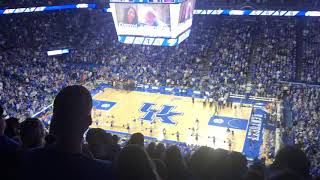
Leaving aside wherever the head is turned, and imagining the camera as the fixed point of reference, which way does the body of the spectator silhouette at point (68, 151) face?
away from the camera

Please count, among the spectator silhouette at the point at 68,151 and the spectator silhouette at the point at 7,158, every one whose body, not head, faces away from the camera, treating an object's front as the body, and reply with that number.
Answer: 2

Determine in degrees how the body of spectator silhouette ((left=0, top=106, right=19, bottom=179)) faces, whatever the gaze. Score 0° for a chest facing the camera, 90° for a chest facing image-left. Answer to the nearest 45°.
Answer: approximately 180°

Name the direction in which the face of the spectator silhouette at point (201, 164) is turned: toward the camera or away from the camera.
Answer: away from the camera

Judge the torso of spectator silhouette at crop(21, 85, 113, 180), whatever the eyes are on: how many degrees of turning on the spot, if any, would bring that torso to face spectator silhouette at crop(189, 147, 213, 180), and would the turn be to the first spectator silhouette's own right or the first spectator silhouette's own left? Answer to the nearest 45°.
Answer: approximately 45° to the first spectator silhouette's own right

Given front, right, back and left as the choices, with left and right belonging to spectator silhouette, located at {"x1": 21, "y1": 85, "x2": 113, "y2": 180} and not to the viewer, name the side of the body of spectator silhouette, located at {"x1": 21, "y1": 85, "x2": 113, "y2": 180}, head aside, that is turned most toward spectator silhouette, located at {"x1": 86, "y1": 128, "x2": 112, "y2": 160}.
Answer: front

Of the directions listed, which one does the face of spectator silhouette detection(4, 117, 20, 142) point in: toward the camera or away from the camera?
away from the camera

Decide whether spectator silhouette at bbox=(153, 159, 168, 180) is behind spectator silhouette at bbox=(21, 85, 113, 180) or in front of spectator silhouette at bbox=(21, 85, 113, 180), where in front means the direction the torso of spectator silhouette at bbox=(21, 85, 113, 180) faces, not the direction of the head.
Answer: in front

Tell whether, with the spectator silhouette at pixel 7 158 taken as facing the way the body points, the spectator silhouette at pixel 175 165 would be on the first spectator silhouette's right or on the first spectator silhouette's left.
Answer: on the first spectator silhouette's right

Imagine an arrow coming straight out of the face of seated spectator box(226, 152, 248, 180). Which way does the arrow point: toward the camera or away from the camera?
away from the camera

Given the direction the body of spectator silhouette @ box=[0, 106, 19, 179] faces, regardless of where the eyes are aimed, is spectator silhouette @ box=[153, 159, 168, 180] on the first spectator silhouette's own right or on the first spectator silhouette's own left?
on the first spectator silhouette's own right

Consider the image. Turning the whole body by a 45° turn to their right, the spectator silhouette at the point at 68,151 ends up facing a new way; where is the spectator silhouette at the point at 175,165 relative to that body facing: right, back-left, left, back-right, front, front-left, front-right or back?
front

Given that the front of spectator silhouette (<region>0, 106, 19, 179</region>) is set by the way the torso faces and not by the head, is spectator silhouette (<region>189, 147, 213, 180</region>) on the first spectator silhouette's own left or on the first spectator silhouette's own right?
on the first spectator silhouette's own right

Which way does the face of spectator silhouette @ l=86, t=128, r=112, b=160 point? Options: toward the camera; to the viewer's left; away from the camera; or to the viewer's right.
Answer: away from the camera
